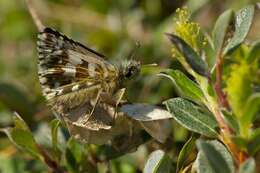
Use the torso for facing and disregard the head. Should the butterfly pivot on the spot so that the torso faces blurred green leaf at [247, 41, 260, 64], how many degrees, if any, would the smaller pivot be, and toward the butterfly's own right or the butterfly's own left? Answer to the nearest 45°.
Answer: approximately 45° to the butterfly's own right

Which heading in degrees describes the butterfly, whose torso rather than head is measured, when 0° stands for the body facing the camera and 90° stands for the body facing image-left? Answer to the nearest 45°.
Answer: approximately 270°

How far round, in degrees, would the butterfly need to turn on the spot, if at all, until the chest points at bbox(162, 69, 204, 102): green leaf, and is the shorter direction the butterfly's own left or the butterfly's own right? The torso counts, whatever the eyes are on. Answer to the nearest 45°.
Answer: approximately 45° to the butterfly's own right

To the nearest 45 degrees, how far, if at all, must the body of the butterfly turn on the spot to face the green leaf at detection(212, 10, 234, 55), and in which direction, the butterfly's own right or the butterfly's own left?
approximately 45° to the butterfly's own right

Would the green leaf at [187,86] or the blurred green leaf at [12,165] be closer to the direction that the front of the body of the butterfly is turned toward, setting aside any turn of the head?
the green leaf

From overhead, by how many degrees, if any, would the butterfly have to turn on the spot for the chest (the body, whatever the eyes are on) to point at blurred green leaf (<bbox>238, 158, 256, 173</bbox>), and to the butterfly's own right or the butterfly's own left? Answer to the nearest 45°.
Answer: approximately 45° to the butterfly's own right
